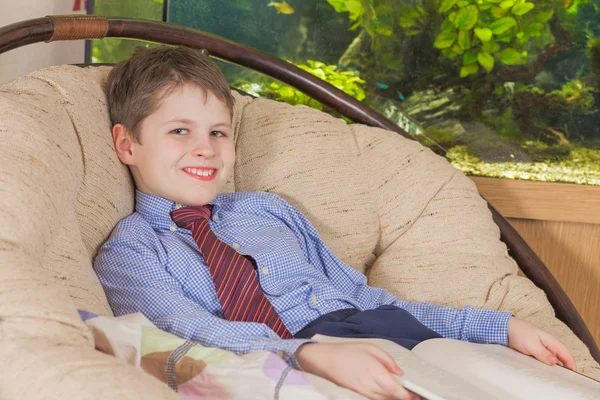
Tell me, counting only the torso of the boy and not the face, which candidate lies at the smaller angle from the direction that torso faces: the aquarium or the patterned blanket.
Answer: the patterned blanket

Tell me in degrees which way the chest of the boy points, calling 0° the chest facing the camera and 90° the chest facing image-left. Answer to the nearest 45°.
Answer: approximately 315°

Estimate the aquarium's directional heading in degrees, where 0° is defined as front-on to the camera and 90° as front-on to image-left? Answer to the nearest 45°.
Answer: approximately 0°

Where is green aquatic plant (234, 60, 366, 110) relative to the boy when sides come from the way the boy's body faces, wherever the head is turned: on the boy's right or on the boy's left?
on the boy's left

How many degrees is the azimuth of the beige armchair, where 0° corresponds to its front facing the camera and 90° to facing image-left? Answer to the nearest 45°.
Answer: approximately 315°
